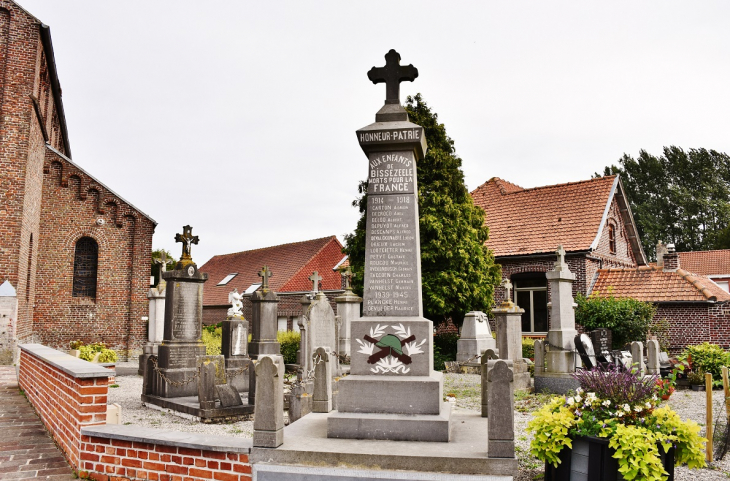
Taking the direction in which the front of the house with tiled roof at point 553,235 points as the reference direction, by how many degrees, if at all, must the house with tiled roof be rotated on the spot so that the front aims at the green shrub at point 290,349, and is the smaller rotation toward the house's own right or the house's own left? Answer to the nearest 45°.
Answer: approximately 45° to the house's own right

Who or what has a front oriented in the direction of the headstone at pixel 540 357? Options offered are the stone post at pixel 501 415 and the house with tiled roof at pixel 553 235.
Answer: the house with tiled roof

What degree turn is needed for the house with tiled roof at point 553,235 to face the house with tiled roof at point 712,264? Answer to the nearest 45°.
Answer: approximately 135° to its left

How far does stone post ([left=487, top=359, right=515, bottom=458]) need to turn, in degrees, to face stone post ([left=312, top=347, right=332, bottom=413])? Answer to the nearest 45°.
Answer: approximately 135° to its right

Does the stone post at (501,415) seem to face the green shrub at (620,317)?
no

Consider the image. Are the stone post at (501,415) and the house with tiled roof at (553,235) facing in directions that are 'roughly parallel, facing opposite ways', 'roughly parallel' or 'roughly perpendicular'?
roughly parallel

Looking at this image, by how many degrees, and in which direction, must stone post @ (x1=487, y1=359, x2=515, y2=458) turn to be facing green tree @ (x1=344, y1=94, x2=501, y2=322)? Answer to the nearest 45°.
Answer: approximately 180°

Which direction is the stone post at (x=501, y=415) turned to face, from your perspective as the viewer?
facing the viewer

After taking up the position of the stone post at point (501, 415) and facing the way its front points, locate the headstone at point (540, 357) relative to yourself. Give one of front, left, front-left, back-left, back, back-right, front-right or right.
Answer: back

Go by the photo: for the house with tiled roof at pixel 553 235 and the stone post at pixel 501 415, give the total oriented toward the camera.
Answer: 2

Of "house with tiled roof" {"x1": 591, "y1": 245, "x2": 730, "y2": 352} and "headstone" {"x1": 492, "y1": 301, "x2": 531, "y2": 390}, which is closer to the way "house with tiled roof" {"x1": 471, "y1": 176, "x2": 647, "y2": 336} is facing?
the headstone

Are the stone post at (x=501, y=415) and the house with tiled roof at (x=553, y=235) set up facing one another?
no

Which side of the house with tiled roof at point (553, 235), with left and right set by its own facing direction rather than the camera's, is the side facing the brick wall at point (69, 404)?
front

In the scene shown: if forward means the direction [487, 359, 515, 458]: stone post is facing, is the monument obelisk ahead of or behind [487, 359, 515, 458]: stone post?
behind

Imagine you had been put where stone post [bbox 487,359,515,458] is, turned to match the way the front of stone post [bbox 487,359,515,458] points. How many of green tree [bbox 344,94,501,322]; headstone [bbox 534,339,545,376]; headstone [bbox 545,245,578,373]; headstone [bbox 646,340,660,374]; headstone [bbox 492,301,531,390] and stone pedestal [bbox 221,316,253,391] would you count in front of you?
0

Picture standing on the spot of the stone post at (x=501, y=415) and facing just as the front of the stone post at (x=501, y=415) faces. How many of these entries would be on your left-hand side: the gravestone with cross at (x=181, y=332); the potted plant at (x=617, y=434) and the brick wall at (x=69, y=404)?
1

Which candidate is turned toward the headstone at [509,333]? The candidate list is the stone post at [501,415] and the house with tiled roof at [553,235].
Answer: the house with tiled roof

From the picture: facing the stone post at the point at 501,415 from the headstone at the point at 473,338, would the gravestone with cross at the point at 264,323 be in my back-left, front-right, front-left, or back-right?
front-right
